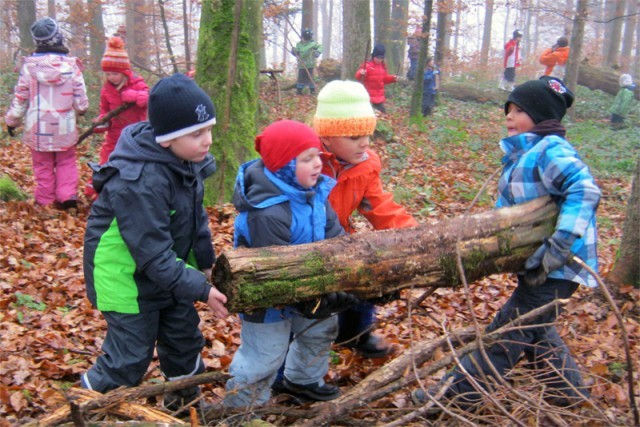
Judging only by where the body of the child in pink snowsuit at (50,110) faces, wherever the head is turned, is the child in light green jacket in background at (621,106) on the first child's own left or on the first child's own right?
on the first child's own right

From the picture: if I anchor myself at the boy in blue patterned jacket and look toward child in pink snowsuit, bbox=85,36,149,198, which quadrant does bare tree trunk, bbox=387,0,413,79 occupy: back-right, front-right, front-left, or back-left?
front-right

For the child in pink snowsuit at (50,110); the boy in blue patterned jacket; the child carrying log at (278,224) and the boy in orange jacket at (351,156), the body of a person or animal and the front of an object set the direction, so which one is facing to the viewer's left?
the boy in blue patterned jacket

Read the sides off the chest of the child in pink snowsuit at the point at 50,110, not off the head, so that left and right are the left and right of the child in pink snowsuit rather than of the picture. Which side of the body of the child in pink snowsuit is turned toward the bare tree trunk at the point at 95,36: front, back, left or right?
front

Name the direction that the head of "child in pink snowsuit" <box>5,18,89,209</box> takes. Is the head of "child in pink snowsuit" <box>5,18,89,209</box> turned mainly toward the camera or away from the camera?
away from the camera

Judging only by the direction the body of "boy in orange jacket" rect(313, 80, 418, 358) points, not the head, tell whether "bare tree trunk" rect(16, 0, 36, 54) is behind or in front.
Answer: behind

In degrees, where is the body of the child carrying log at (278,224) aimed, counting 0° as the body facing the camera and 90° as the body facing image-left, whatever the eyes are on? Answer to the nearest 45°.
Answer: approximately 315°

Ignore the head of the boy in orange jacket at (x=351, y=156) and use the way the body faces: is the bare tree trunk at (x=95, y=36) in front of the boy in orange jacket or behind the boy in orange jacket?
behind

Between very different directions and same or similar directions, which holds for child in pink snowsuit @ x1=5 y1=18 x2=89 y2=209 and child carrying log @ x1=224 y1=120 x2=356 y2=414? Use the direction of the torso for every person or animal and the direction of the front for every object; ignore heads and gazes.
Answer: very different directions

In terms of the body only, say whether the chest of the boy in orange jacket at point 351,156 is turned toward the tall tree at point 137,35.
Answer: no

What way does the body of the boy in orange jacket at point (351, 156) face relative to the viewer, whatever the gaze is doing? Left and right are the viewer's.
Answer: facing the viewer and to the right of the viewer

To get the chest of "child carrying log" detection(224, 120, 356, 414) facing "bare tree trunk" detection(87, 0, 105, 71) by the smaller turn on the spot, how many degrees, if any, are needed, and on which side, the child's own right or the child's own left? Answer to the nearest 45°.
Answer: approximately 135° to the child's own left

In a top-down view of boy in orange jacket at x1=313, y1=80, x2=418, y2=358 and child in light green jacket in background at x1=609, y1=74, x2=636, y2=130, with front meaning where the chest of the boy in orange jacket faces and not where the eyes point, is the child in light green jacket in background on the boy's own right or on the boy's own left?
on the boy's own left

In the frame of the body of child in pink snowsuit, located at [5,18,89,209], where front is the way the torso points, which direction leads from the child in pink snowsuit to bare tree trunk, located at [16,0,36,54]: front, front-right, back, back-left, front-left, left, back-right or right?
front

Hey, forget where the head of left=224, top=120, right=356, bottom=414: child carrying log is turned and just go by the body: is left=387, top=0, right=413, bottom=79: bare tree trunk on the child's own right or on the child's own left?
on the child's own left

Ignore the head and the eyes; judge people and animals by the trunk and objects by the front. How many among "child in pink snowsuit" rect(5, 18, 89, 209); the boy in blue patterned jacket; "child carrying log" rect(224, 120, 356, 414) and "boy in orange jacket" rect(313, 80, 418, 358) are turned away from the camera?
1

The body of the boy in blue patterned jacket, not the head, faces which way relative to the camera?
to the viewer's left

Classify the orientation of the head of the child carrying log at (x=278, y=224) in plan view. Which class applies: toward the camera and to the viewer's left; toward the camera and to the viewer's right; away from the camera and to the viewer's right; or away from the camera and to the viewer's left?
toward the camera and to the viewer's right

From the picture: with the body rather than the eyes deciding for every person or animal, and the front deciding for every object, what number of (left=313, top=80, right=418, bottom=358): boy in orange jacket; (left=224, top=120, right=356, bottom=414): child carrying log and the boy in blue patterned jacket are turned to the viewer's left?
1
